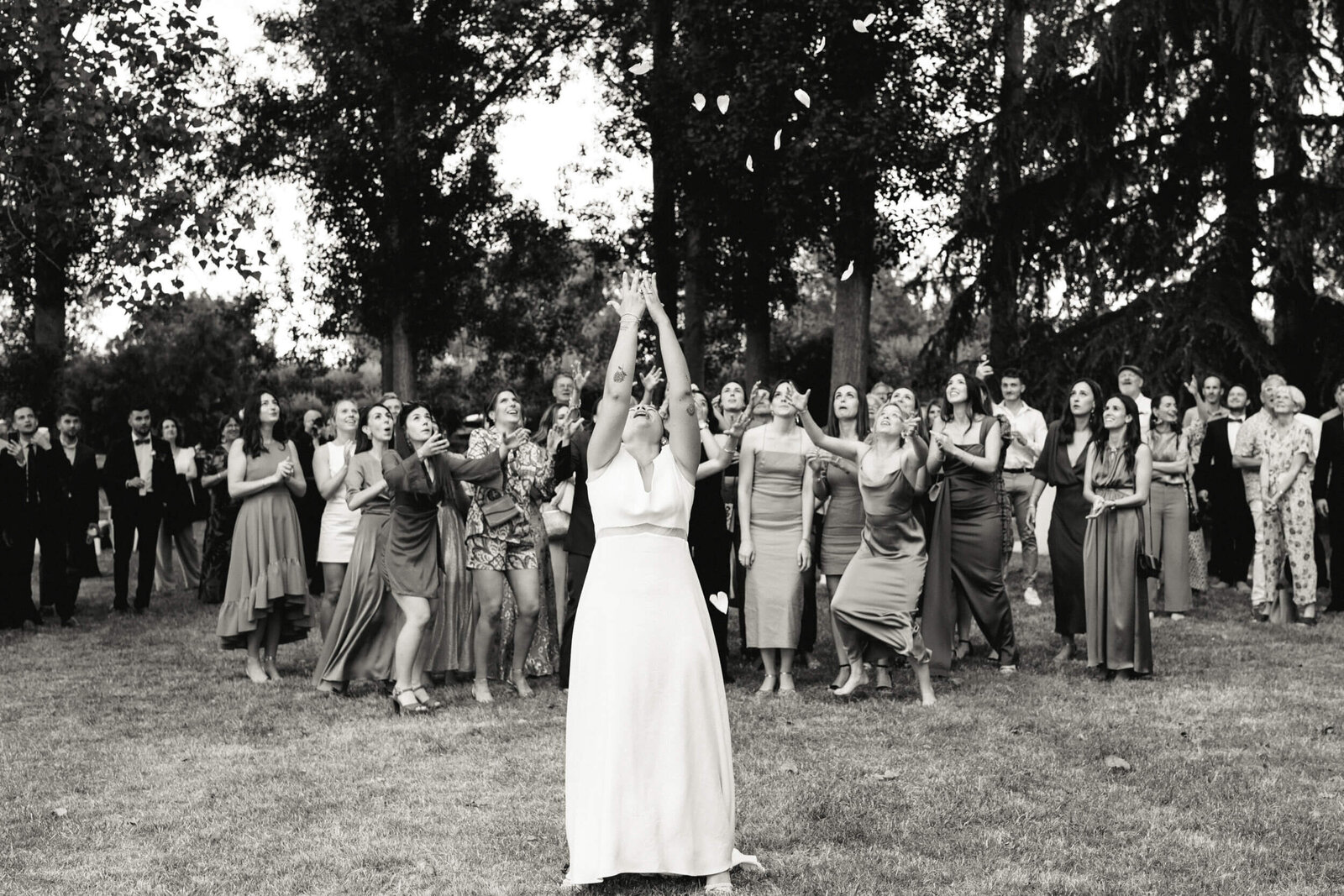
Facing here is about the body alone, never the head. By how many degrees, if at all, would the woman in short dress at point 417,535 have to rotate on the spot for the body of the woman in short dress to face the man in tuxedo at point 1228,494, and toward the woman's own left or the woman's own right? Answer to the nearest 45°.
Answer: approximately 90° to the woman's own left

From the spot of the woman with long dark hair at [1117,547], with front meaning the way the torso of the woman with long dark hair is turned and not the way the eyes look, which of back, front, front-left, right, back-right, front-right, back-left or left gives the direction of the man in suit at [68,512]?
front-right

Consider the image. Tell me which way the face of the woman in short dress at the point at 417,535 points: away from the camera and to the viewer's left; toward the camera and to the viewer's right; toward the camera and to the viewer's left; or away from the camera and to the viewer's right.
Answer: toward the camera and to the viewer's right

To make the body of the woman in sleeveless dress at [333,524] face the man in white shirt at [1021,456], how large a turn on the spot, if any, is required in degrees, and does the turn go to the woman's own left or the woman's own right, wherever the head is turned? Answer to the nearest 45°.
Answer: approximately 45° to the woman's own left

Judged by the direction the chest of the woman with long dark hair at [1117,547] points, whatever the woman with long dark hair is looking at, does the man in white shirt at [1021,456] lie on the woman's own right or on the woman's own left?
on the woman's own right

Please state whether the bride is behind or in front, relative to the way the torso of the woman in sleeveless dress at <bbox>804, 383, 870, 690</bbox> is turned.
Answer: in front

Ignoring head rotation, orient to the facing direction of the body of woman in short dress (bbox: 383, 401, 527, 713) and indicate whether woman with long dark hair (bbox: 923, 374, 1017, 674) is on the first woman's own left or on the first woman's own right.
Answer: on the first woman's own left

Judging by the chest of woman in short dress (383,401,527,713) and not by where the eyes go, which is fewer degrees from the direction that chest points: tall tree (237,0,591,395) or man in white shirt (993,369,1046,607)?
the man in white shirt

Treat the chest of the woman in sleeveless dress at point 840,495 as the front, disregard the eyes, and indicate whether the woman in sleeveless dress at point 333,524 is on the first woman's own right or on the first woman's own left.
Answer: on the first woman's own right
